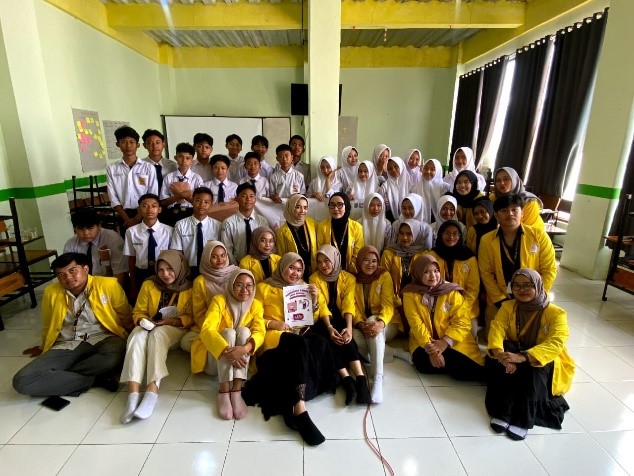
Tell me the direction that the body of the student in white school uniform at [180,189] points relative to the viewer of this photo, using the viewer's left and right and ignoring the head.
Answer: facing the viewer

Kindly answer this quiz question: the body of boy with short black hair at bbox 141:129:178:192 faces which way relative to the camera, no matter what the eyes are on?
toward the camera

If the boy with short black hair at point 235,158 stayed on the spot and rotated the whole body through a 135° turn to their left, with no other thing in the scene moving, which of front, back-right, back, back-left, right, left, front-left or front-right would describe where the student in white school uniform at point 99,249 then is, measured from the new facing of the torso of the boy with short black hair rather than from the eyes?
back

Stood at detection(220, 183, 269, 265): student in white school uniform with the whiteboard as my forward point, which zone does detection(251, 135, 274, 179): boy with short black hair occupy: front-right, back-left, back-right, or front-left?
front-right

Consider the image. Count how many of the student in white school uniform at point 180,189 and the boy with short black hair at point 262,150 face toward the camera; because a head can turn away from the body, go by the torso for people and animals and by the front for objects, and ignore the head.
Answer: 2

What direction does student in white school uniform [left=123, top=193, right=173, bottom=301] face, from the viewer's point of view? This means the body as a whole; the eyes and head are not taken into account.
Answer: toward the camera

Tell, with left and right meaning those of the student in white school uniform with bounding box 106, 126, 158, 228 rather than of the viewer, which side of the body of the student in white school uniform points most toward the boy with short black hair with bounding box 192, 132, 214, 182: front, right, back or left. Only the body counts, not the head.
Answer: left

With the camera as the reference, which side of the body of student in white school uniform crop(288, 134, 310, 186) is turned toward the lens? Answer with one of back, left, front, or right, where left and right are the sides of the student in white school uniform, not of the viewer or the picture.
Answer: front

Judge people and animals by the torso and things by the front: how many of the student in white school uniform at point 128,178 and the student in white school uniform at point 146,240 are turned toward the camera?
2

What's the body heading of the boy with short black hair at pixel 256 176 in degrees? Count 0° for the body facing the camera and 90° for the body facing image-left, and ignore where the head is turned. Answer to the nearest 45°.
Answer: approximately 0°

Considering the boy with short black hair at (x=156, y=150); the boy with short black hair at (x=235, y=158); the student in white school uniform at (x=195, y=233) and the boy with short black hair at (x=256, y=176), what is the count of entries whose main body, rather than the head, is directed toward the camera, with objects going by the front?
4

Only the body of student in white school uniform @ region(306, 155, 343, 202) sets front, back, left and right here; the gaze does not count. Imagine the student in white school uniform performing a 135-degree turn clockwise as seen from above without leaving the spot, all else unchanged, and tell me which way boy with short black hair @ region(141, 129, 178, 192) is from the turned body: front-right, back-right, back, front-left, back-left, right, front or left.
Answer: front-left

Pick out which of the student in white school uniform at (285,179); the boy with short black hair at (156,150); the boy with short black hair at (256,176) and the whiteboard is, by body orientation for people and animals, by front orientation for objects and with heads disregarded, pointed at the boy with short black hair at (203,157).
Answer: the whiteboard

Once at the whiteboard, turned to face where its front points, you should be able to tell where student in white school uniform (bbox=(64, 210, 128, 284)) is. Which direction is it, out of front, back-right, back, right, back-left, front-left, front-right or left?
front
